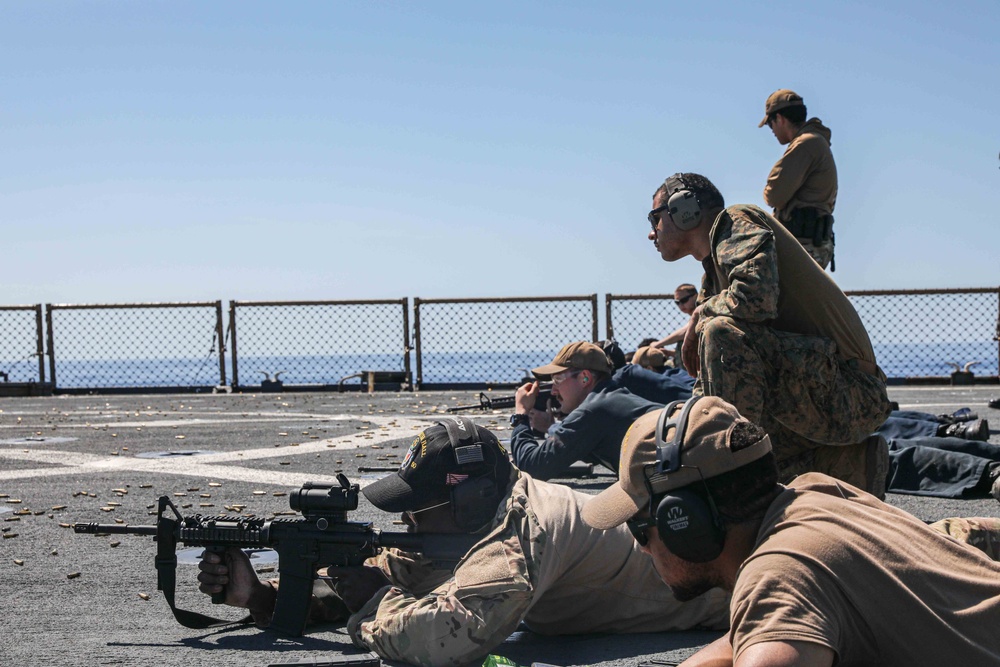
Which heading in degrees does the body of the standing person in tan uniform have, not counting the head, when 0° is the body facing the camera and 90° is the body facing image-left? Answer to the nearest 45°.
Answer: approximately 90°

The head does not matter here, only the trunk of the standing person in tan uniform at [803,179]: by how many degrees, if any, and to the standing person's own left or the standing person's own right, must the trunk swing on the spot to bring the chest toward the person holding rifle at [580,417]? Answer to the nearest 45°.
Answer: approximately 45° to the standing person's own left

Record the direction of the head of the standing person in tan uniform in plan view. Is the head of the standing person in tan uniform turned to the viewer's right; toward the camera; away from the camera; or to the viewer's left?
to the viewer's left
